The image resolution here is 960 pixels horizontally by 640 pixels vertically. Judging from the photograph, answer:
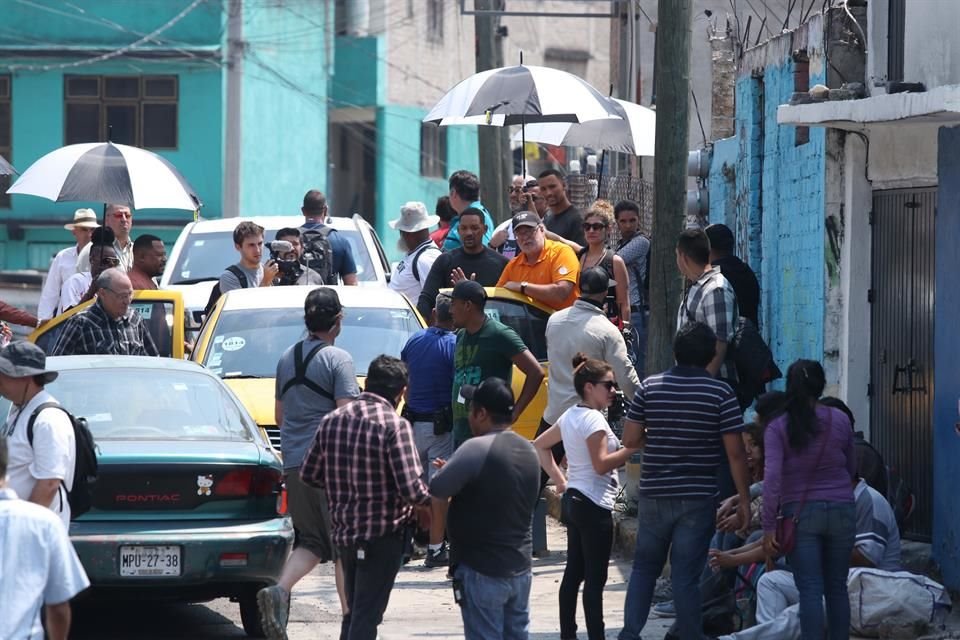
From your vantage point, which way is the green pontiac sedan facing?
away from the camera

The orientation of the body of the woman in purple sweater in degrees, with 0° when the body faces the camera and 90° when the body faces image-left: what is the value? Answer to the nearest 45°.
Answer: approximately 180°

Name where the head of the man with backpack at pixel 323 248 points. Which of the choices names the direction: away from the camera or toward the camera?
away from the camera

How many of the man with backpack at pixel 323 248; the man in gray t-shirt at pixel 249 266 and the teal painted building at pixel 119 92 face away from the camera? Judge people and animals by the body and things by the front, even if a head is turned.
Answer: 1

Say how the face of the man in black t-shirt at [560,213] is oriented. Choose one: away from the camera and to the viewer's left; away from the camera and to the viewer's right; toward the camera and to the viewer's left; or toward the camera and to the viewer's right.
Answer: toward the camera and to the viewer's left

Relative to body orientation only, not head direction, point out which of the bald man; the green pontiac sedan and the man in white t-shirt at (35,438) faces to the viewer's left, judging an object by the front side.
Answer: the man in white t-shirt

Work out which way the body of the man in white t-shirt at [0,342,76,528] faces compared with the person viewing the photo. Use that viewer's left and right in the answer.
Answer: facing to the left of the viewer

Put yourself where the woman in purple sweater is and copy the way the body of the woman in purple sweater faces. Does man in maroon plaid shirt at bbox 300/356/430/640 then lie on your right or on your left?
on your left

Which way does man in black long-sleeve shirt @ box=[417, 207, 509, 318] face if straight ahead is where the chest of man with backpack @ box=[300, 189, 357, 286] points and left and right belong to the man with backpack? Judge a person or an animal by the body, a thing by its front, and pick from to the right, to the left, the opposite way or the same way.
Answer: the opposite way

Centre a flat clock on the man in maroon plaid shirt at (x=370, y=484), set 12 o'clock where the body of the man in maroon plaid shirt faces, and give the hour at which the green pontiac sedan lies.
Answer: The green pontiac sedan is roughly at 11 o'clock from the man in maroon plaid shirt.
